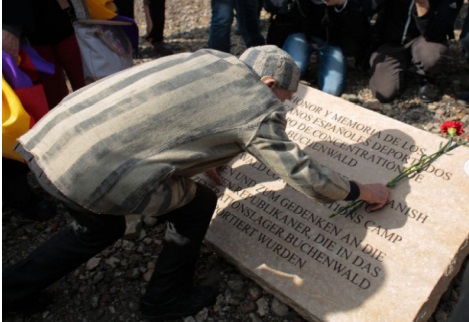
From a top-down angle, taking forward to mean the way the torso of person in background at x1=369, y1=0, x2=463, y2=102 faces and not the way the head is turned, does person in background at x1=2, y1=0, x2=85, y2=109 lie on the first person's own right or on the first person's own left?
on the first person's own right

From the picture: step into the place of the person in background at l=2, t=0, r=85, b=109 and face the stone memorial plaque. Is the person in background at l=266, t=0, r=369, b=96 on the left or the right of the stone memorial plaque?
left

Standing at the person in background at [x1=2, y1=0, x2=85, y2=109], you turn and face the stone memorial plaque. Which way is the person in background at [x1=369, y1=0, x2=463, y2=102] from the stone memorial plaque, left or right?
left

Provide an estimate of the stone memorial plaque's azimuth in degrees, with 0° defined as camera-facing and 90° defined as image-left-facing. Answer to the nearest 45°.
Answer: approximately 45°

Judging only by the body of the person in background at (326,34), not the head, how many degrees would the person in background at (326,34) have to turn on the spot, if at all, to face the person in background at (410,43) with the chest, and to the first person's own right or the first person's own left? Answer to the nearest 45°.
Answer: approximately 90° to the first person's own left

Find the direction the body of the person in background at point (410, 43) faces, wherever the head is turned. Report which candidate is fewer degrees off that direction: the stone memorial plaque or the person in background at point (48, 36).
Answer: the stone memorial plaque

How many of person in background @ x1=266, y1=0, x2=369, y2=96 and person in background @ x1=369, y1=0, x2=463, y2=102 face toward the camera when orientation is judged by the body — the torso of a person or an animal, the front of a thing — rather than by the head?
2

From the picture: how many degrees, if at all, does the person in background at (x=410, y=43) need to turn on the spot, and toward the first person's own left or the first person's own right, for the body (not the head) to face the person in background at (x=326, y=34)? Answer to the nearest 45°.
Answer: approximately 90° to the first person's own right

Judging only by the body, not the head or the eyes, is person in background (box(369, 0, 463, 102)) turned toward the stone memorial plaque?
yes

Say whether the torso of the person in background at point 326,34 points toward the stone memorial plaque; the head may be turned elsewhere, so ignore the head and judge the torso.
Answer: yes

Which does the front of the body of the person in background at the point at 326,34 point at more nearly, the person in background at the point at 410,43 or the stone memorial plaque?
the stone memorial plaque

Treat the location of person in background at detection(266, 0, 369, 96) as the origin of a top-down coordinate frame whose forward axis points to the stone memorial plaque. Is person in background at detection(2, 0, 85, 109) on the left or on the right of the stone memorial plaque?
right

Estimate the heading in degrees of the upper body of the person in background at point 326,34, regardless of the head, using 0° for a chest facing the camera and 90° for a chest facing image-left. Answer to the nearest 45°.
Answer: approximately 0°
